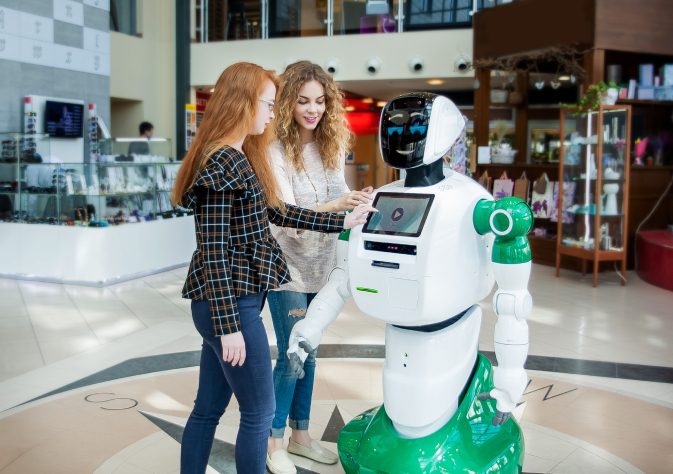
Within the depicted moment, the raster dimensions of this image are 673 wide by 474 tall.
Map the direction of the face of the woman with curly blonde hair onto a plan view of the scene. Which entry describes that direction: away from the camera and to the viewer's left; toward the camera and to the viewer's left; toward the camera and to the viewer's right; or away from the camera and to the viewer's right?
toward the camera and to the viewer's right

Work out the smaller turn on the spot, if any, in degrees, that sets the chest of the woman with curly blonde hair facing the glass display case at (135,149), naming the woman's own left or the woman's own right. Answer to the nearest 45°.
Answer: approximately 135° to the woman's own left

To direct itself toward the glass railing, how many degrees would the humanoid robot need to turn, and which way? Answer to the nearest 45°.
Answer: approximately 135° to its right

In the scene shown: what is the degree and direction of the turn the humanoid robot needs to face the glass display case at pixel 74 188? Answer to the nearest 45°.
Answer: approximately 90° to its right

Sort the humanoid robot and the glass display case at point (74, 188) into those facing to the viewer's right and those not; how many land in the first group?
0

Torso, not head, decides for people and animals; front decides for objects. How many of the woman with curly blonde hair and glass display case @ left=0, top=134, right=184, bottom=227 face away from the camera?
0

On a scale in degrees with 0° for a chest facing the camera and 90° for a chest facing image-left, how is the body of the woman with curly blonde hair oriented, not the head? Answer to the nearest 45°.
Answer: approximately 315°

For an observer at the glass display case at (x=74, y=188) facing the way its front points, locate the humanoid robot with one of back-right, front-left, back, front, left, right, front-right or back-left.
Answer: front

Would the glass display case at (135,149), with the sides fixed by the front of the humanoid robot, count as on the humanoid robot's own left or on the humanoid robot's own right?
on the humanoid robot's own right

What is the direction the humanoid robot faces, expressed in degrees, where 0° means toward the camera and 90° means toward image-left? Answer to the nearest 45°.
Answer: approximately 45°

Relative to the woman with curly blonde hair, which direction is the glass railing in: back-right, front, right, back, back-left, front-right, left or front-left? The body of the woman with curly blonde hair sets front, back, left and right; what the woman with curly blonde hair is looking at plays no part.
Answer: back-left

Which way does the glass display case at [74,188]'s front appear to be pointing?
toward the camera

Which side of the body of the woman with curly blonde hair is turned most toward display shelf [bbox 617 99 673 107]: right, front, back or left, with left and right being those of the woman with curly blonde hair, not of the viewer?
left

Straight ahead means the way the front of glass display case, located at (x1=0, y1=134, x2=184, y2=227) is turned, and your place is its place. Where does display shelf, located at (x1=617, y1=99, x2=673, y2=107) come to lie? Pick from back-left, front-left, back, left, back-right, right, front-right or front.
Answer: left

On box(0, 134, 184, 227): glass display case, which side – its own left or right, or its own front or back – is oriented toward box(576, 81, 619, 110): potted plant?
left
